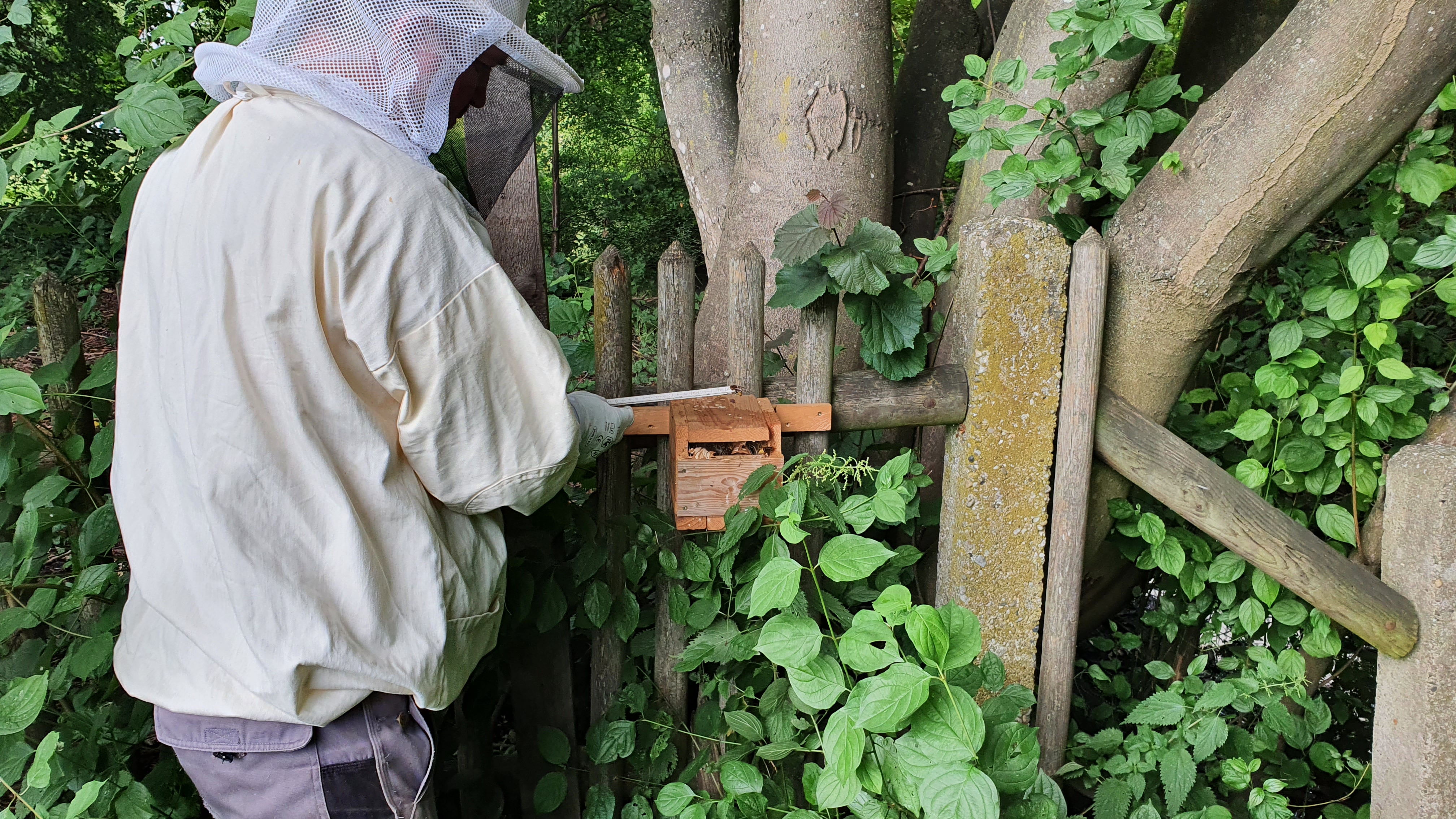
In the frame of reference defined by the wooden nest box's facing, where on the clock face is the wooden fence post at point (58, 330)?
The wooden fence post is roughly at 3 o'clock from the wooden nest box.

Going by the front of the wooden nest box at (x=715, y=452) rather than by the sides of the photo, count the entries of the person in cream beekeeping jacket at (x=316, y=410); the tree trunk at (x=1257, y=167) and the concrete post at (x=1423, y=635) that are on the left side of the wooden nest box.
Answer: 2

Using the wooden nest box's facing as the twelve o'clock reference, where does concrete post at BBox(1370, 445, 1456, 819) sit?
The concrete post is roughly at 9 o'clock from the wooden nest box.

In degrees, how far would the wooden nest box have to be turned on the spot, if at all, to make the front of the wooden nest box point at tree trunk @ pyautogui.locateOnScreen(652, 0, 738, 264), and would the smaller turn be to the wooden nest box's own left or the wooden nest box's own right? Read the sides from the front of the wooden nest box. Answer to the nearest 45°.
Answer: approximately 180°

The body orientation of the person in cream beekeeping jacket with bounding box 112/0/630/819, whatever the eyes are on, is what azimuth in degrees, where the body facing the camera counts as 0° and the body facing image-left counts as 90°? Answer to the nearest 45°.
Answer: approximately 225°
